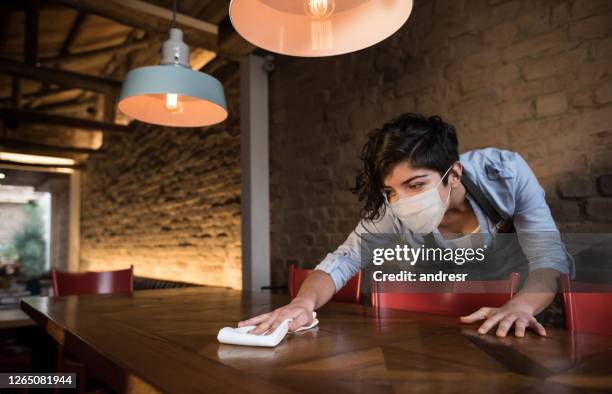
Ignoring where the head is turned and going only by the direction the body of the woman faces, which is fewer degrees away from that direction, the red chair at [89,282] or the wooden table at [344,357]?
the wooden table

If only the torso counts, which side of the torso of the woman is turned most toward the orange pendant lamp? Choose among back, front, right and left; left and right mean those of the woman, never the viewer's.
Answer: front

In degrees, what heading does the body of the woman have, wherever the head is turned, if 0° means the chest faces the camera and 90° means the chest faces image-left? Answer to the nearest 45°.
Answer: approximately 45°

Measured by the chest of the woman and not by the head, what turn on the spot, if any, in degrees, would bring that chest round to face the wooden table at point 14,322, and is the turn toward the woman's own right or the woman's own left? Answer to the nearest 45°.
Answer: approximately 45° to the woman's own right

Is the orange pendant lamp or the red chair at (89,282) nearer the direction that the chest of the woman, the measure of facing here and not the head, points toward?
the orange pendant lamp

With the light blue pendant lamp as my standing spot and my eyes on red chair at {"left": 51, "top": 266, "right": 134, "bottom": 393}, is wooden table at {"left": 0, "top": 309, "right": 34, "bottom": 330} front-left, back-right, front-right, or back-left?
front-left

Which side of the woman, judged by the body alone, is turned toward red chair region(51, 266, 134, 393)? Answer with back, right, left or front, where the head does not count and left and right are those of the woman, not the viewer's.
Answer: right

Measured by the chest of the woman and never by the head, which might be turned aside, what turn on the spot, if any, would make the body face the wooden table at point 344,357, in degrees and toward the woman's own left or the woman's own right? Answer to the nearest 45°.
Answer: approximately 45° to the woman's own left

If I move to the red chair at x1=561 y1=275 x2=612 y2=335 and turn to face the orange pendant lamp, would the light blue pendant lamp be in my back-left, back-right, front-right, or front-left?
front-right

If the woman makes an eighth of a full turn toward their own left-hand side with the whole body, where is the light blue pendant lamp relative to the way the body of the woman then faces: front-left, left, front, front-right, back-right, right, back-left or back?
right

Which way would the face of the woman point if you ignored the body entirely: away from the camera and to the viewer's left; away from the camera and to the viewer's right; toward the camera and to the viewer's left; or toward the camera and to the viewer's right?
toward the camera and to the viewer's left
